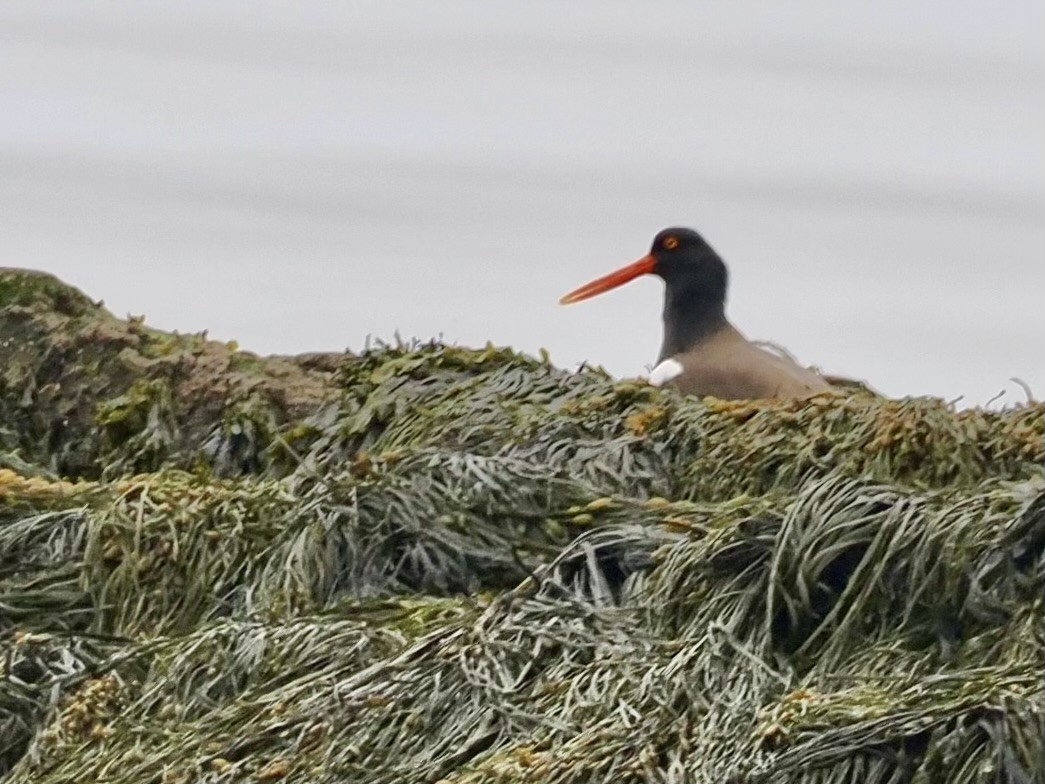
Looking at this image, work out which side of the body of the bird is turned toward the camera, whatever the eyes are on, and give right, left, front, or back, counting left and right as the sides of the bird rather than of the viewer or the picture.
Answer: left
